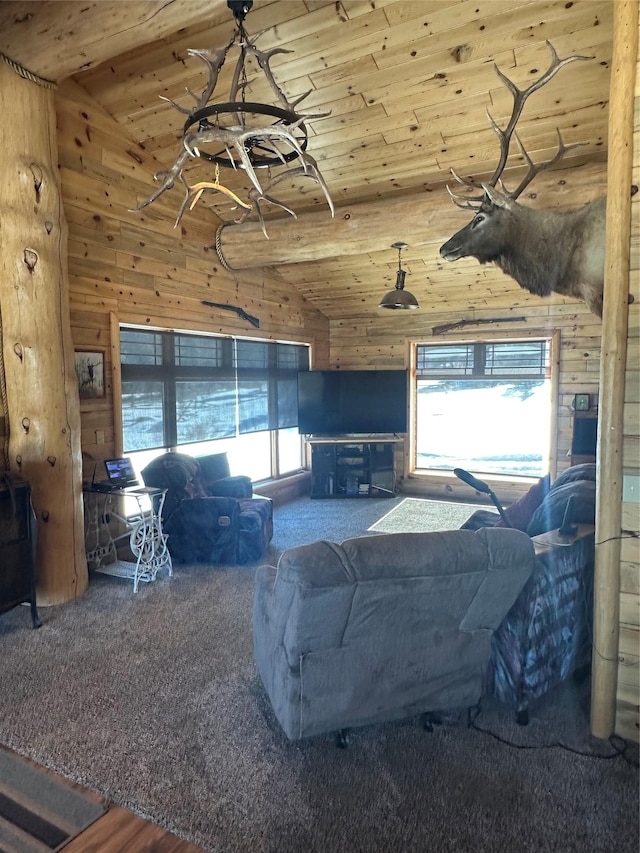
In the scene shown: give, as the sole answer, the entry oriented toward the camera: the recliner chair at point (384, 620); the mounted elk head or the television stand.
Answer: the television stand

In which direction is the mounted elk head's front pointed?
to the viewer's left

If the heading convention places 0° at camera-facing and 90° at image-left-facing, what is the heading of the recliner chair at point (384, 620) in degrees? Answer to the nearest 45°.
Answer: approximately 135°

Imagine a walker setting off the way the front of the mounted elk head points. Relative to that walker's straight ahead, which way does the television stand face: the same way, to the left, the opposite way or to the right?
to the left

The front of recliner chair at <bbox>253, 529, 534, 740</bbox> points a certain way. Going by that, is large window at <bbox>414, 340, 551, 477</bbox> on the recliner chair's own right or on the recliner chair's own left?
on the recliner chair's own right

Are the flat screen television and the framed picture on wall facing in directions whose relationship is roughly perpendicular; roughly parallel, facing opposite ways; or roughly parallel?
roughly perpendicular

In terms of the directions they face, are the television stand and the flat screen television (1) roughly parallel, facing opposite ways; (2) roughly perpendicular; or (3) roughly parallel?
roughly parallel

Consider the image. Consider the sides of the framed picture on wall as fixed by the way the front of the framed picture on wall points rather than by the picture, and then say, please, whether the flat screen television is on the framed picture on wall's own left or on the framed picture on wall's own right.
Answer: on the framed picture on wall's own left

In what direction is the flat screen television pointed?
toward the camera

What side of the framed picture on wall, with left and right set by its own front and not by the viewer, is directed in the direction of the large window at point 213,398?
left

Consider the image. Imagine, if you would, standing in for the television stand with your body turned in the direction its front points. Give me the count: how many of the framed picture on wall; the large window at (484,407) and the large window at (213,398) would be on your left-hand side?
1

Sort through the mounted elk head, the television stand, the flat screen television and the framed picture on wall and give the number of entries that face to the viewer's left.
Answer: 1

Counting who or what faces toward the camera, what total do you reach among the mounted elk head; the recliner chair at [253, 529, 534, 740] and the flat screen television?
1

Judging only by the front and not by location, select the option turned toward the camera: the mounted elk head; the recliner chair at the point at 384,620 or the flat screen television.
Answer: the flat screen television

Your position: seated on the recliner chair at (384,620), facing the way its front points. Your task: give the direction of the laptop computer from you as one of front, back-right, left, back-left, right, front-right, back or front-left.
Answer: front

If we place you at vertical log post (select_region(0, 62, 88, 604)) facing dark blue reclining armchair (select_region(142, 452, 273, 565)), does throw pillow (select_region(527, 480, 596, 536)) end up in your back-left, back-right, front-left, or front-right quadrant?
front-right

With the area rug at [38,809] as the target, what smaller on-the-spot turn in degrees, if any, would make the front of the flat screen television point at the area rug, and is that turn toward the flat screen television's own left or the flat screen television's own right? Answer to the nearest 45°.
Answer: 0° — it already faces it

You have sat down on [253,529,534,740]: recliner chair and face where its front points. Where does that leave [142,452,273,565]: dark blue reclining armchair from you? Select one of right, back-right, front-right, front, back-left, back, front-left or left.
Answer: front

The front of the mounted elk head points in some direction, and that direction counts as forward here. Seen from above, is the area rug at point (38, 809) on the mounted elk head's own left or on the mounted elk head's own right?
on the mounted elk head's own left

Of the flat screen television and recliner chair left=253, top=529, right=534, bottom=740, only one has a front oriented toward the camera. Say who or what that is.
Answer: the flat screen television
